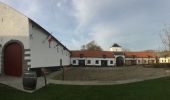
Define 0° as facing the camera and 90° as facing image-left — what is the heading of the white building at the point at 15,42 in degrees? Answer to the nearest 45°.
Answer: approximately 0°
